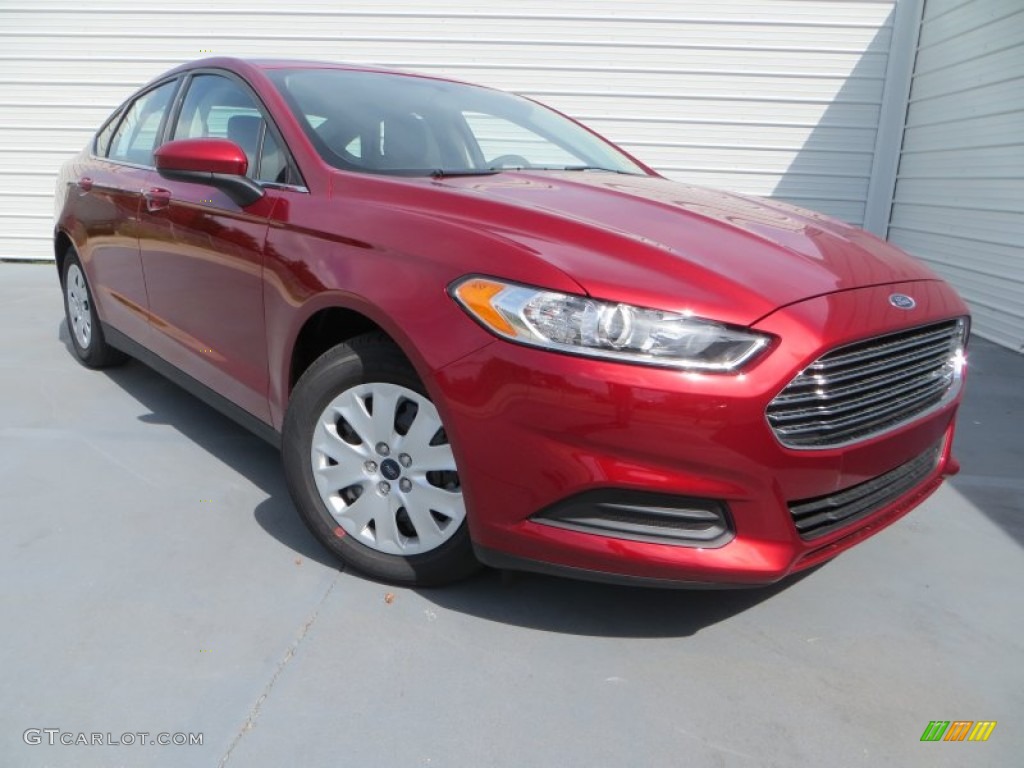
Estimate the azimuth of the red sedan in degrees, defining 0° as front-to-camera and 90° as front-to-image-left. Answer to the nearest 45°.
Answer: approximately 315°
